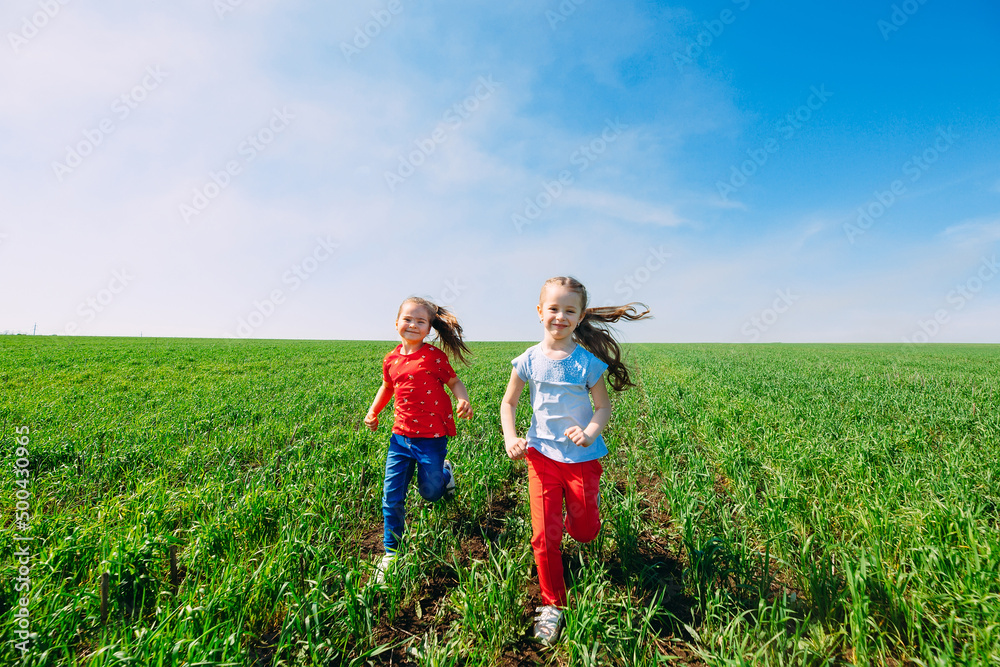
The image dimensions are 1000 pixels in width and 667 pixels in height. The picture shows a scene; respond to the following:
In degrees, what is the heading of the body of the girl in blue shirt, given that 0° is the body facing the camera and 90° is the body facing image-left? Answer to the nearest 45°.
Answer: approximately 0°

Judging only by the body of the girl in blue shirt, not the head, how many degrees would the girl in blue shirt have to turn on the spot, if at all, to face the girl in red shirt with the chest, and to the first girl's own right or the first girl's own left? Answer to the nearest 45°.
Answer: approximately 135° to the first girl's own right
